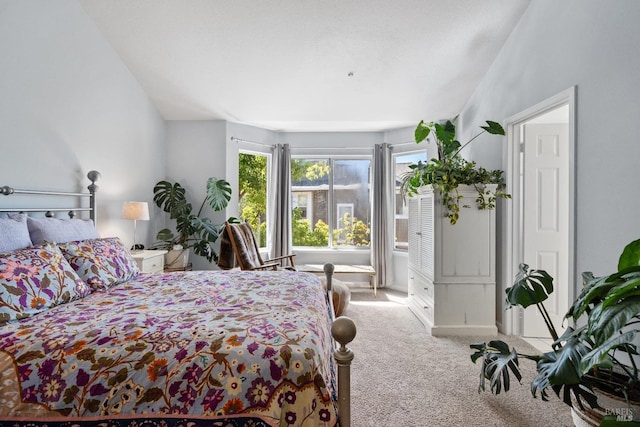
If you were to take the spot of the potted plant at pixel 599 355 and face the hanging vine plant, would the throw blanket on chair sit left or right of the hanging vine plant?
left

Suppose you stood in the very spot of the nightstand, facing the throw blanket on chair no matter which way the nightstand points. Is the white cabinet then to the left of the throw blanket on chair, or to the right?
right

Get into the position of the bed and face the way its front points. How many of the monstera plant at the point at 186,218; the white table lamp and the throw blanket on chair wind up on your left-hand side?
3

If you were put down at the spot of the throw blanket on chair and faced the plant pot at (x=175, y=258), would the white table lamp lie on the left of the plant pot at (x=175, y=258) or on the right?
left

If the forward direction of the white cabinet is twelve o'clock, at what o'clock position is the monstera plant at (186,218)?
The monstera plant is roughly at 12 o'clock from the white cabinet.

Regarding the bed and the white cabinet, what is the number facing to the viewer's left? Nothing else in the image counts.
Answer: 1

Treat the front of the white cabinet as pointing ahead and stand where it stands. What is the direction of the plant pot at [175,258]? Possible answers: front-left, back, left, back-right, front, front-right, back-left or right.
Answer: front

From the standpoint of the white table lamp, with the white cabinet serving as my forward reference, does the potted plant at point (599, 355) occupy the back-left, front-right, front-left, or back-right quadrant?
front-right

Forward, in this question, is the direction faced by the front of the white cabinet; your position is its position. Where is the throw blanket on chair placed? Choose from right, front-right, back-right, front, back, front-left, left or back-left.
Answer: front

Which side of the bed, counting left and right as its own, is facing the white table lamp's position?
left

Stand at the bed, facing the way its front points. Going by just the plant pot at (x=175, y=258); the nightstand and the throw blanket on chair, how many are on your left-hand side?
3

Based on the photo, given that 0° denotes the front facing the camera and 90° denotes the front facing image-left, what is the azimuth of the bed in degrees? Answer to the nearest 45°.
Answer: approximately 270°

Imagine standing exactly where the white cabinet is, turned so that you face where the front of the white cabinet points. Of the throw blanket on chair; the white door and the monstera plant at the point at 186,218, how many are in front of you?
2

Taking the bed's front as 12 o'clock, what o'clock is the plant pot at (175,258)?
The plant pot is roughly at 9 o'clock from the bed.

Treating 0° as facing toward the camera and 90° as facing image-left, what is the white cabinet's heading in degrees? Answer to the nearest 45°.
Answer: approximately 90°

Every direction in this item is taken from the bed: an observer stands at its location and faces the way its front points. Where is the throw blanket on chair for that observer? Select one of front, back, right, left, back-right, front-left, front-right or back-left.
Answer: left

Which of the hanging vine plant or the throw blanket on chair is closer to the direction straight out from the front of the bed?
the hanging vine plant
